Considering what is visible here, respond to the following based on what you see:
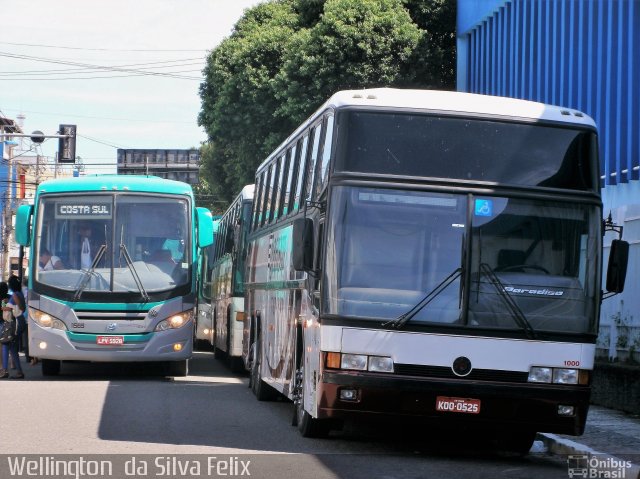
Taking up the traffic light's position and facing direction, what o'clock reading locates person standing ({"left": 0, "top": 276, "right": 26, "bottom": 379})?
The person standing is roughly at 6 o'clock from the traffic light.

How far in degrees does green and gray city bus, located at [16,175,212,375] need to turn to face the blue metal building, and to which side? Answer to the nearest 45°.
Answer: approximately 90° to its left

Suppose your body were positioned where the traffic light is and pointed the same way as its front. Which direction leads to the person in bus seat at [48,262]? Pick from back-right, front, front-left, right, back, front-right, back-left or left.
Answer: back

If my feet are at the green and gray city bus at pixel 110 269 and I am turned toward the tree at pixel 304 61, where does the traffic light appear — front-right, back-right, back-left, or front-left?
front-left

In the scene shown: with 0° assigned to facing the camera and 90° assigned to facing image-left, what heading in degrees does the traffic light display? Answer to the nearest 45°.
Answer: approximately 180°

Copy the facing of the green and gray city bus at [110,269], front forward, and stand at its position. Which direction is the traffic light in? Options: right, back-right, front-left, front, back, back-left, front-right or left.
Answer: back

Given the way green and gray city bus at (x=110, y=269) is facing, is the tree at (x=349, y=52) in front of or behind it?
behind

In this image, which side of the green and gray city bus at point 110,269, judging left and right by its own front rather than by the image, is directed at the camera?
front
